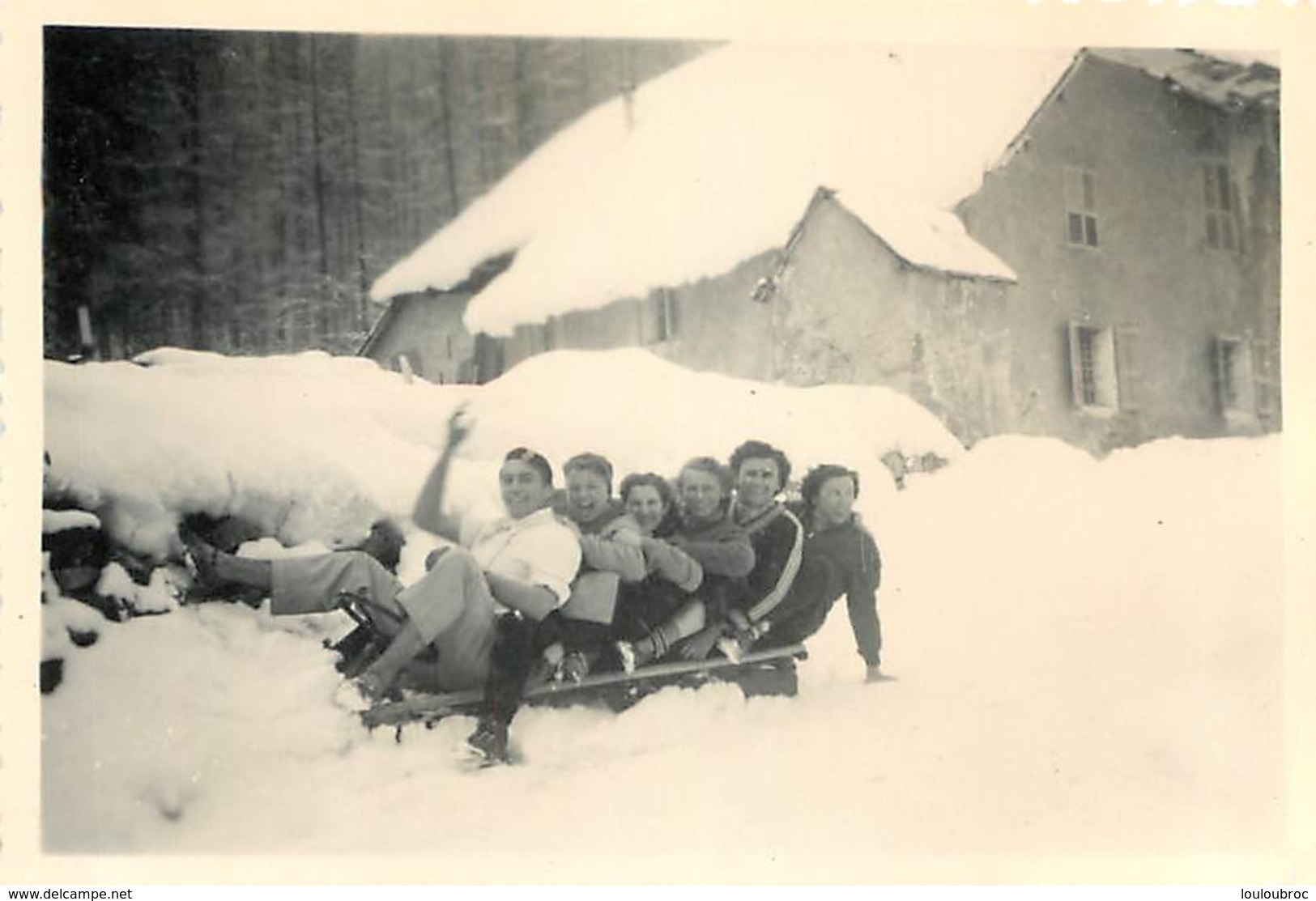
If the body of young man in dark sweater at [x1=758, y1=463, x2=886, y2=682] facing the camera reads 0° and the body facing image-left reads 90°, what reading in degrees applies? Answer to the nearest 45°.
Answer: approximately 45°

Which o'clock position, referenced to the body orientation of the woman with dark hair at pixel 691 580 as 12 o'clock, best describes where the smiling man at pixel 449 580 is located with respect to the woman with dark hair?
The smiling man is roughly at 1 o'clock from the woman with dark hair.

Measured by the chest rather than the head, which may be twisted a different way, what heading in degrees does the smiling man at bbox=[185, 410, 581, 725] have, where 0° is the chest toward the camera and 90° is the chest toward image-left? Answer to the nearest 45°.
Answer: approximately 45°
